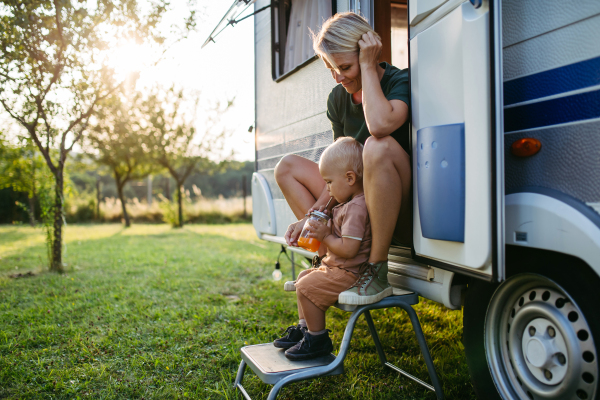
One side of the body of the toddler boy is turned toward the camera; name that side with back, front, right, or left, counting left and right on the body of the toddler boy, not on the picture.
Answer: left

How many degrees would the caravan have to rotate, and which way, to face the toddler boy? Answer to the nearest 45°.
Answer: approximately 135° to its right

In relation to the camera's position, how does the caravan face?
facing the viewer and to the right of the viewer

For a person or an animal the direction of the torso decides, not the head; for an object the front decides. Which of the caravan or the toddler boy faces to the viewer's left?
the toddler boy

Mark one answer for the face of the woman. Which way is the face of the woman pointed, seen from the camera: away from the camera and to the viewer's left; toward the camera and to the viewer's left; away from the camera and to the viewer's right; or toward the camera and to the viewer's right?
toward the camera and to the viewer's left

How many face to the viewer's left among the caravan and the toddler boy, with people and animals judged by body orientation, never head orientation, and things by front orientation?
1

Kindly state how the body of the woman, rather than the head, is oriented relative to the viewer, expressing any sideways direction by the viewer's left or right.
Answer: facing the viewer and to the left of the viewer

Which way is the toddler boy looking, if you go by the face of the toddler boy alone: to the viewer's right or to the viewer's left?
to the viewer's left

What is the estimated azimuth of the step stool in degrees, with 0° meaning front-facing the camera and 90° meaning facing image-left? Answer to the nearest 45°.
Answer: approximately 45°
